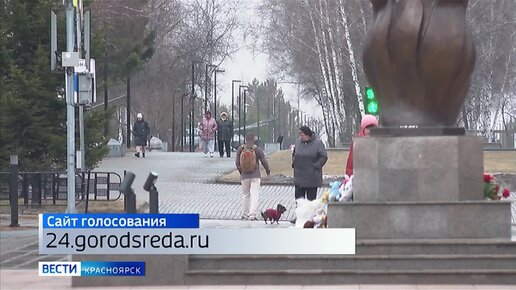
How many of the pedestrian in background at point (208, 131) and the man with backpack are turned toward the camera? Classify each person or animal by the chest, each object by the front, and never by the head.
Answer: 1

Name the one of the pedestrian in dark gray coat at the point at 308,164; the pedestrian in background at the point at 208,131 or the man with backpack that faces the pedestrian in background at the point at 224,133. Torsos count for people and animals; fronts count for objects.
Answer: the man with backpack

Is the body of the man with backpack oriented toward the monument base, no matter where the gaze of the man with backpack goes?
no

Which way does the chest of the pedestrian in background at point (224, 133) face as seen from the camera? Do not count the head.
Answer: toward the camera

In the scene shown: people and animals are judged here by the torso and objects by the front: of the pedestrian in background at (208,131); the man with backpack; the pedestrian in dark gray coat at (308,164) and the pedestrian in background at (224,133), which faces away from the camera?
the man with backpack

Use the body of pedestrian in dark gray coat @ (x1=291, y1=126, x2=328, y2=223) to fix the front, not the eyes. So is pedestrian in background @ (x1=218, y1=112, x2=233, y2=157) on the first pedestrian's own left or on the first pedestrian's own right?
on the first pedestrian's own right

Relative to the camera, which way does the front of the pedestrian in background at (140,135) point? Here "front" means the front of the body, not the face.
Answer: toward the camera

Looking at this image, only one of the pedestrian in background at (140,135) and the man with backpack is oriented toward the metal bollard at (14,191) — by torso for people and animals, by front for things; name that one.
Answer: the pedestrian in background

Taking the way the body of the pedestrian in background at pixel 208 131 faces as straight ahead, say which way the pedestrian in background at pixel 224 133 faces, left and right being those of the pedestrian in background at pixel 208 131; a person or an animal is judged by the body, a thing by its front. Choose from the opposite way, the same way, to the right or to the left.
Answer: the same way

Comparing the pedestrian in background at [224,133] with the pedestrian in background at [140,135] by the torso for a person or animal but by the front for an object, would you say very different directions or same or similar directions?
same or similar directions

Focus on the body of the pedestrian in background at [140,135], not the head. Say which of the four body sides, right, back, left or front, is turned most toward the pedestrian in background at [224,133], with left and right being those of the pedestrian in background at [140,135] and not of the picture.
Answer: left

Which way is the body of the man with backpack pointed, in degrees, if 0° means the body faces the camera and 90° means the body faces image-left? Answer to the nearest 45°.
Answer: approximately 180°

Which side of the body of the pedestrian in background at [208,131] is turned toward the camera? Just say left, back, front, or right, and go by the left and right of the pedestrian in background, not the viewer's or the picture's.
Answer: front
